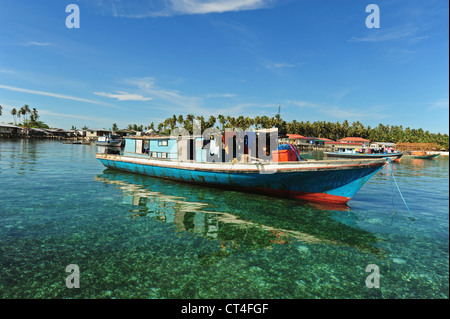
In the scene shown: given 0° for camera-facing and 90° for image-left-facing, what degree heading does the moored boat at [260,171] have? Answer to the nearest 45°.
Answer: approximately 315°
